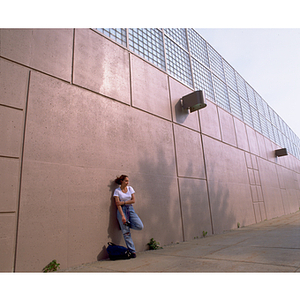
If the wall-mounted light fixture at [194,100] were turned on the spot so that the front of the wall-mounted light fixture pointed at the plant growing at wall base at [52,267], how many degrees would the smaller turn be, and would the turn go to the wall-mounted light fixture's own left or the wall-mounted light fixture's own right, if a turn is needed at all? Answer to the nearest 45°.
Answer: approximately 90° to the wall-mounted light fixture's own right
